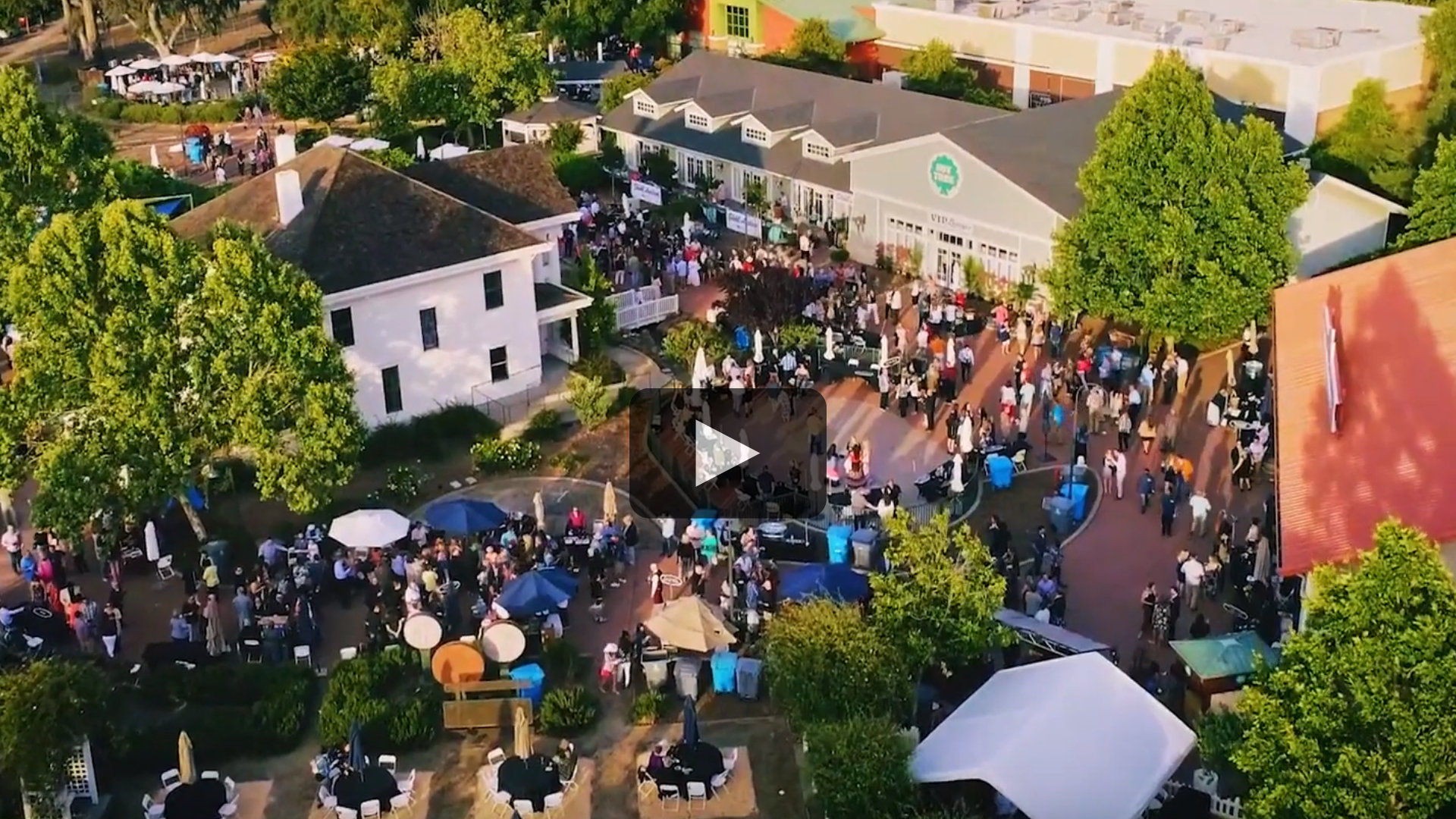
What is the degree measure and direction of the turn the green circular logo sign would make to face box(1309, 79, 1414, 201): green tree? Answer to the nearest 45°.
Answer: approximately 180°

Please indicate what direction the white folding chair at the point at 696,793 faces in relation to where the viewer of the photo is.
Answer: facing away from the viewer

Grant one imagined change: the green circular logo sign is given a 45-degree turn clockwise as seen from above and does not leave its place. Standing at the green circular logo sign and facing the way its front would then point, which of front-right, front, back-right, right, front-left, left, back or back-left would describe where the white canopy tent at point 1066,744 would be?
left

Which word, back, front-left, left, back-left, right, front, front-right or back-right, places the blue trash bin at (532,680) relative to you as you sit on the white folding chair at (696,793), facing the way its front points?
front-left

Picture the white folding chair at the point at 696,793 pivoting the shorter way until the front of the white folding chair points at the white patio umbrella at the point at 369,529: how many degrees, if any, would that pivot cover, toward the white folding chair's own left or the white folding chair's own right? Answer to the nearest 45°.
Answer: approximately 45° to the white folding chair's own left

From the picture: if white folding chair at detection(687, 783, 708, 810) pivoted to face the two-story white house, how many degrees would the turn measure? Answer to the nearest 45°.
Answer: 0° — it already faces it

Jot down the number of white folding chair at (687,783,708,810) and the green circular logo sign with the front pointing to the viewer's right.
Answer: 0

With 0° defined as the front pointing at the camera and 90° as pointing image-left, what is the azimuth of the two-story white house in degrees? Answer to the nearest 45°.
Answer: approximately 270°

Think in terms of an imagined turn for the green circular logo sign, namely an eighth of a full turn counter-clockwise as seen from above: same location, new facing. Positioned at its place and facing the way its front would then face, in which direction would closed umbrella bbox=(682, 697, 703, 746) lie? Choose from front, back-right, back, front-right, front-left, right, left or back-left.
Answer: front

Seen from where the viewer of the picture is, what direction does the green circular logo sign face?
facing the viewer and to the left of the viewer

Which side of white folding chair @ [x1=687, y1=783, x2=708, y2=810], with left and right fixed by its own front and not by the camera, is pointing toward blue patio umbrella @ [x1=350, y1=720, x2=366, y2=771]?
left

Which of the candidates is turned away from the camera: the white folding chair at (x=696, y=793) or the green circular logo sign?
the white folding chair
